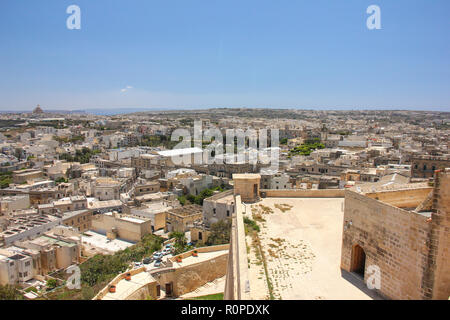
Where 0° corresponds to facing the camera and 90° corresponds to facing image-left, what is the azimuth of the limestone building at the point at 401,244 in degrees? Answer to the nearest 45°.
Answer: approximately 45°

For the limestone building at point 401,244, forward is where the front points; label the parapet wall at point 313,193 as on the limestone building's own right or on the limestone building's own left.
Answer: on the limestone building's own right

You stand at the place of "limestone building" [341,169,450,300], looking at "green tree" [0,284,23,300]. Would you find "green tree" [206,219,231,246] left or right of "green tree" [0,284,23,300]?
right

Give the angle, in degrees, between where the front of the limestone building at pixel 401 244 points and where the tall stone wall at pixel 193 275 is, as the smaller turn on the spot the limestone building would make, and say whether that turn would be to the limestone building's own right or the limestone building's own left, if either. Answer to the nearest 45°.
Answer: approximately 90° to the limestone building's own right

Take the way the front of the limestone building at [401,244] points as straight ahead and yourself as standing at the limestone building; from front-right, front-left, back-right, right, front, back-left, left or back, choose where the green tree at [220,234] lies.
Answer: right

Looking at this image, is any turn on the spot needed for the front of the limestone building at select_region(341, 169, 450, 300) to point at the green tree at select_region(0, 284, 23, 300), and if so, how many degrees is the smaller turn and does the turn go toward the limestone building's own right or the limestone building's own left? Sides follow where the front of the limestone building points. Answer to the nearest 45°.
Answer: approximately 45° to the limestone building's own right
